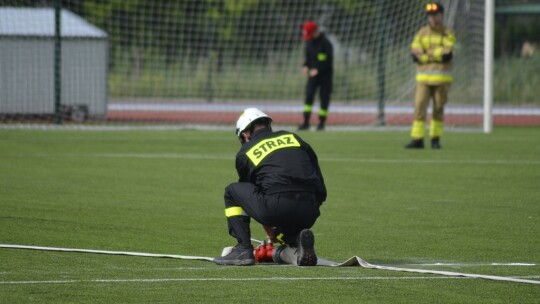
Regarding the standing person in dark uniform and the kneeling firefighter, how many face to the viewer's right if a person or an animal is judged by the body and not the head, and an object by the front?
0

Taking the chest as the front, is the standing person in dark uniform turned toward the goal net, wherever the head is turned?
no

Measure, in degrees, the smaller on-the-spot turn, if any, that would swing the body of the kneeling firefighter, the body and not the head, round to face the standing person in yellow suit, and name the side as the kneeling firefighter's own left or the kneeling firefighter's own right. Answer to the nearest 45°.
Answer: approximately 45° to the kneeling firefighter's own right

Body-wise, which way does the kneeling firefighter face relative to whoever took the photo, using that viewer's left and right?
facing away from the viewer and to the left of the viewer

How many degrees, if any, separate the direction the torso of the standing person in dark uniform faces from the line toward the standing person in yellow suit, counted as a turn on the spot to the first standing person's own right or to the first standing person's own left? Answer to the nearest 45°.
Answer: approximately 45° to the first standing person's own left

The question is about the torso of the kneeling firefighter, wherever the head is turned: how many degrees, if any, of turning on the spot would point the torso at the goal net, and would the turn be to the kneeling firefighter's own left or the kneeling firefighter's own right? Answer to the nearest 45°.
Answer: approximately 45° to the kneeling firefighter's own right

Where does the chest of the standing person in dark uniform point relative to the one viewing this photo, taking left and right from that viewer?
facing the viewer and to the left of the viewer

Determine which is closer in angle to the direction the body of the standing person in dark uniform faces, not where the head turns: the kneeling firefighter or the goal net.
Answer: the kneeling firefighter

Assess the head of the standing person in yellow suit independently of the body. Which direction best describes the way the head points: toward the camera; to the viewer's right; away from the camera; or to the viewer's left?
toward the camera

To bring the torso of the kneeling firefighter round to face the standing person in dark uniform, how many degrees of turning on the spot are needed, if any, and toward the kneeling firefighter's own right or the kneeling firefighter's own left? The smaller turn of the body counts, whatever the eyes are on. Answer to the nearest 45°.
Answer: approximately 45° to the kneeling firefighter's own right

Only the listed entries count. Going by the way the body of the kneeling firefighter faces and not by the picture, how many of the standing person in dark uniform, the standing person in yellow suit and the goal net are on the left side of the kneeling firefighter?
0
